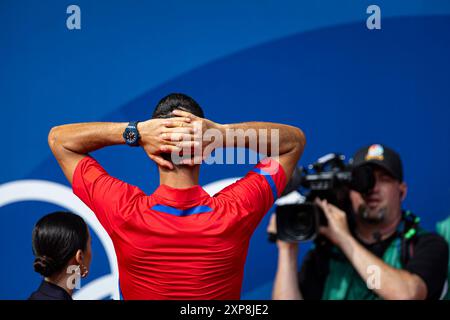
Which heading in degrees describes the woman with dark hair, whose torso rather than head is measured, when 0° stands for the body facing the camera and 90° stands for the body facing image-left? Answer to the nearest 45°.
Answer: approximately 225°

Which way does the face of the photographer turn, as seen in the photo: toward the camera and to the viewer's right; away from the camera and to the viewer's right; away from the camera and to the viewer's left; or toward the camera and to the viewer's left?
toward the camera and to the viewer's left

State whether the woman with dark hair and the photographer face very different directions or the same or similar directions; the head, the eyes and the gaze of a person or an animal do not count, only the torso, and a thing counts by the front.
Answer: very different directions

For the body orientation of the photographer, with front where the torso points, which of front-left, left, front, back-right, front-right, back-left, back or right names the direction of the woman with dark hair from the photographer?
front

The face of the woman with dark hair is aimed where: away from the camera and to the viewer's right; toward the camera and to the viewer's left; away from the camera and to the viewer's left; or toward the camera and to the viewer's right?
away from the camera and to the viewer's right

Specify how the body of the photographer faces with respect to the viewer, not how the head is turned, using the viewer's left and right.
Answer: facing the viewer and to the left of the viewer
